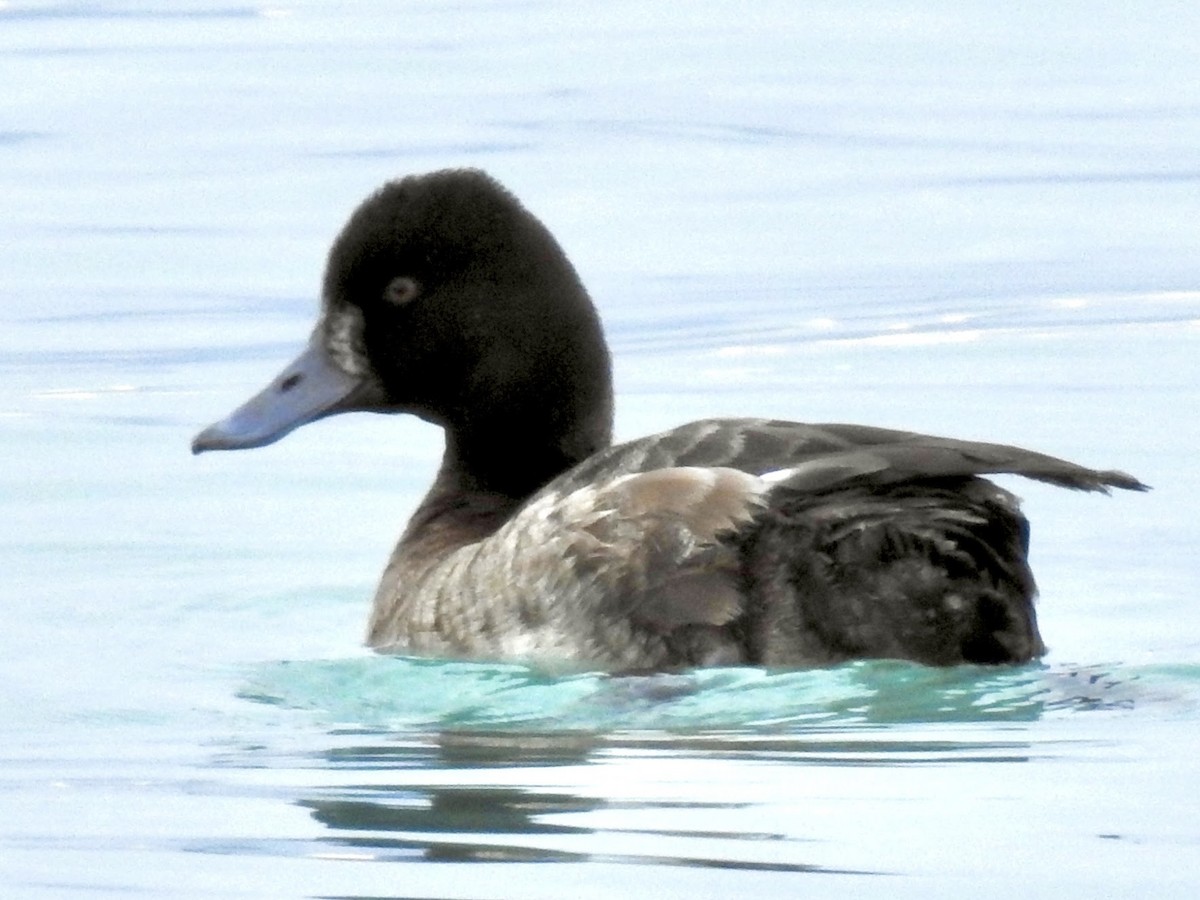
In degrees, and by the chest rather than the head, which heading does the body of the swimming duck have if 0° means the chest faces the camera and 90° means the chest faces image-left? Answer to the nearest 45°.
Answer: approximately 90°
